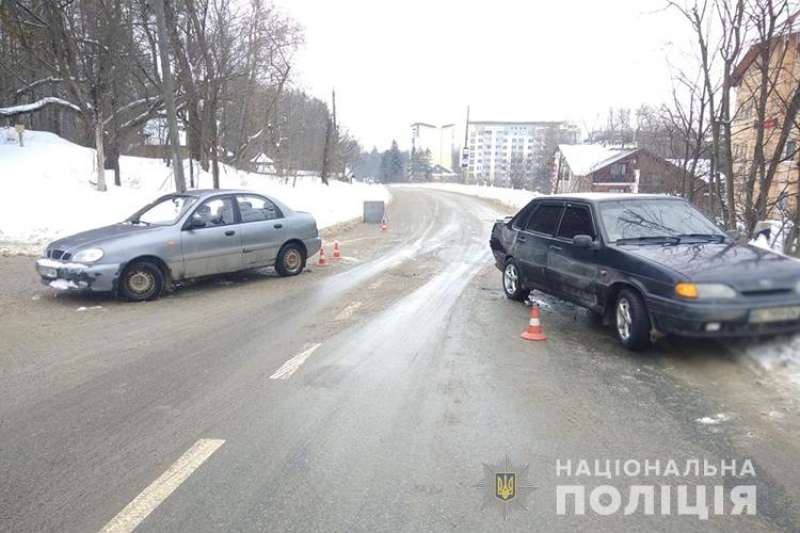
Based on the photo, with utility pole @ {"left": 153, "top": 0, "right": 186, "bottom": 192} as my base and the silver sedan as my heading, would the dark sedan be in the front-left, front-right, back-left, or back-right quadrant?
front-left

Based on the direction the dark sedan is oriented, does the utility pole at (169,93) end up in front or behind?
behind

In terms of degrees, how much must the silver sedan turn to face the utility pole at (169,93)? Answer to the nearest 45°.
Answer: approximately 135° to its right

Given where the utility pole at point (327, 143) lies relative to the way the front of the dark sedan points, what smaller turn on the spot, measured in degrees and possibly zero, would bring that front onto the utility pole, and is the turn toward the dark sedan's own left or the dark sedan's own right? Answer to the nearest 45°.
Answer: approximately 180°

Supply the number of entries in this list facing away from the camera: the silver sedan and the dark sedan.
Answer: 0

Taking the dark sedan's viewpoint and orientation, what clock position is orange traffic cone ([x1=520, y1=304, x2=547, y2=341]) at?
The orange traffic cone is roughly at 4 o'clock from the dark sedan.

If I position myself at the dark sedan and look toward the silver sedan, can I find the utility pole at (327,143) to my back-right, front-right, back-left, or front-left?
front-right

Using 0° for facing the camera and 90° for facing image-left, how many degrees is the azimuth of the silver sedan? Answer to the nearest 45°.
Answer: approximately 45°

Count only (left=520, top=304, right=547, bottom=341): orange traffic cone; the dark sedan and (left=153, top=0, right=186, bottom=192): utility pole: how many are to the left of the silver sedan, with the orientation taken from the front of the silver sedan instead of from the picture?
2

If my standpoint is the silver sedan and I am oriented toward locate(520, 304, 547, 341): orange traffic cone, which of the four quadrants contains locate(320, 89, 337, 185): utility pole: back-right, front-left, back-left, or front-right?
back-left

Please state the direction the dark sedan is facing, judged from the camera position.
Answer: facing the viewer and to the right of the viewer

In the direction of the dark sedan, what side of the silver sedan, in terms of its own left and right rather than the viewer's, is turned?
left

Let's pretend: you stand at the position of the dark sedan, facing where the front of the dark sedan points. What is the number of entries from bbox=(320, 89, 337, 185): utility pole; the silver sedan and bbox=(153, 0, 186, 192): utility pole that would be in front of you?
0

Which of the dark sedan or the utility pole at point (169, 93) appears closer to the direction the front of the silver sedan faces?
the dark sedan

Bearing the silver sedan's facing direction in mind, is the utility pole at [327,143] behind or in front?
behind

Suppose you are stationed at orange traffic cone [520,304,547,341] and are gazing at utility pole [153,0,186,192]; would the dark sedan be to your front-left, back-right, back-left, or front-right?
back-right
